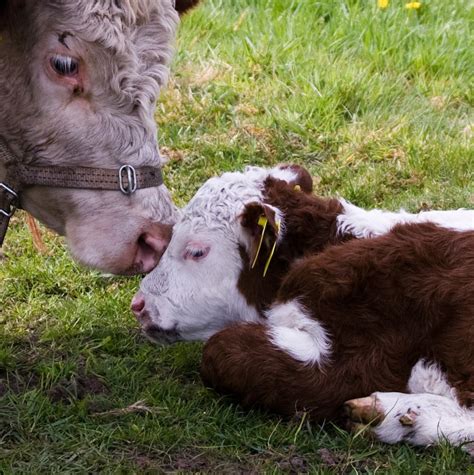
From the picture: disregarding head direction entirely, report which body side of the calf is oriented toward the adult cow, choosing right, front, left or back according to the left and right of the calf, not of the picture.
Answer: front

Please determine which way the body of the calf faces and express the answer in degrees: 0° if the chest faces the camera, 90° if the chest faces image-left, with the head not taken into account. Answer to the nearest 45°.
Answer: approximately 90°

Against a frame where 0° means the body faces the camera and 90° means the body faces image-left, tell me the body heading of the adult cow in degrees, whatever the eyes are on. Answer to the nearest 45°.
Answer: approximately 270°

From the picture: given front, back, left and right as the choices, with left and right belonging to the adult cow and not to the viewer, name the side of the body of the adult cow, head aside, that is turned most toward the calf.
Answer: front

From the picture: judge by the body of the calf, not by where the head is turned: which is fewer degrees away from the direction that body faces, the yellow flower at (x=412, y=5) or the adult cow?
the adult cow

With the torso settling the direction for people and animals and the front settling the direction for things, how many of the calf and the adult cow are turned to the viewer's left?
1

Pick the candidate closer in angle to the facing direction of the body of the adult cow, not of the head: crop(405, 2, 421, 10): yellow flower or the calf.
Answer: the calf

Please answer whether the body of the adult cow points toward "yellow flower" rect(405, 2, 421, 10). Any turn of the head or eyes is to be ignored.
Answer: no

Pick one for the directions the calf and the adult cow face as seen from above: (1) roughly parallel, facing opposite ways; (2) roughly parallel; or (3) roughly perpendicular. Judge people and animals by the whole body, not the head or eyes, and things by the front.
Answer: roughly parallel, facing opposite ways

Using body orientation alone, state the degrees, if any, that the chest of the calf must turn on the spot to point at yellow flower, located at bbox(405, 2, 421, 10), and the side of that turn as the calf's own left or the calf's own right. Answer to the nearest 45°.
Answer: approximately 90° to the calf's own right
